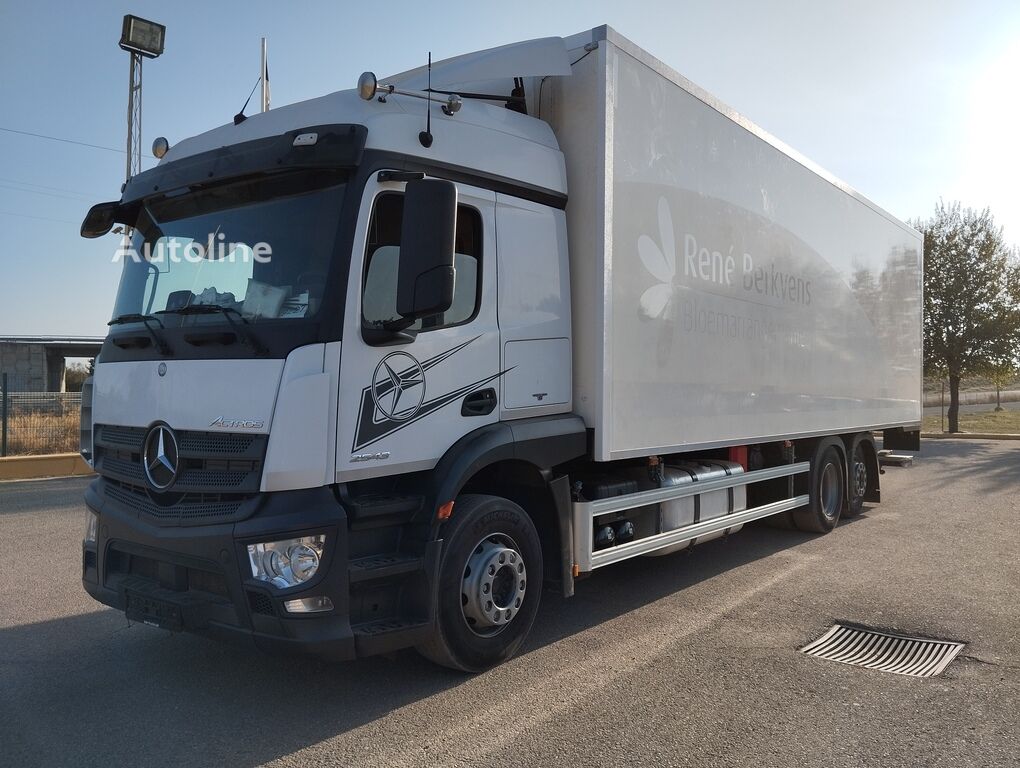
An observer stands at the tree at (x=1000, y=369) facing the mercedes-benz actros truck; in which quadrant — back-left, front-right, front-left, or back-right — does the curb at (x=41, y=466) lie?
front-right

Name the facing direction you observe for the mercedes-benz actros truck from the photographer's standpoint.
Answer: facing the viewer and to the left of the viewer

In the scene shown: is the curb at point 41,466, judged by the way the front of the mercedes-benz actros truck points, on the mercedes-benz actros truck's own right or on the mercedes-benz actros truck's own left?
on the mercedes-benz actros truck's own right

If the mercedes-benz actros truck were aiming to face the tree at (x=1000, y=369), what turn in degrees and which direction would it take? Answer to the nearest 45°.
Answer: approximately 180°

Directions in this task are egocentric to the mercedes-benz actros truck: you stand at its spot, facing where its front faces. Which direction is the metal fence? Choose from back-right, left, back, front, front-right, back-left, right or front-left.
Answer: right

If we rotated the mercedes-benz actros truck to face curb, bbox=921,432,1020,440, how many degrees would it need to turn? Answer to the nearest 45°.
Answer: approximately 180°

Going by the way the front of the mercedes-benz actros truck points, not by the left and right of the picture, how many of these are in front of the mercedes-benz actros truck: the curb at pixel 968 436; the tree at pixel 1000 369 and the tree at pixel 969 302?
0

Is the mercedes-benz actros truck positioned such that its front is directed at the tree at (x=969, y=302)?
no

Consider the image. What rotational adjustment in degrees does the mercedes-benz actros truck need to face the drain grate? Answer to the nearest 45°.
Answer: approximately 135° to its left
